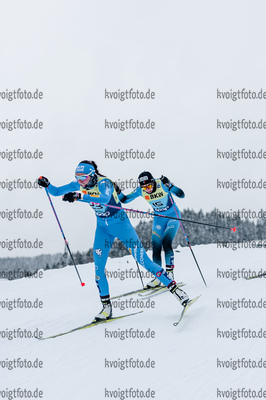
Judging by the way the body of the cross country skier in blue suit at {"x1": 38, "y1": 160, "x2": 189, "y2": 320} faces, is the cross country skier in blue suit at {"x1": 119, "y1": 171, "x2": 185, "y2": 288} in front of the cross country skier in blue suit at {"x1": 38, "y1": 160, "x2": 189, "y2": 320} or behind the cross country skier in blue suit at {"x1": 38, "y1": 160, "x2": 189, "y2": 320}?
behind

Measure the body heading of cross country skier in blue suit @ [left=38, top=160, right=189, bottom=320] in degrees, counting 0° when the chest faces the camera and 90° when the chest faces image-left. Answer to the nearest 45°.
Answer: approximately 45°

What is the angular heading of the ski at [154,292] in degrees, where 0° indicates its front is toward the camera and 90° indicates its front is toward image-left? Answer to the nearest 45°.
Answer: approximately 45°

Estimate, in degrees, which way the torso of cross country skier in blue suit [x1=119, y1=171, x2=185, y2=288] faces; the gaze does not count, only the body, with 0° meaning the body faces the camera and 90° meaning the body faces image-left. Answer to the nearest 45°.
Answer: approximately 45°
